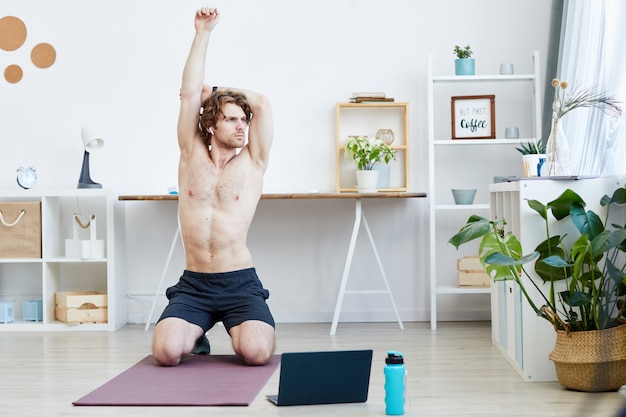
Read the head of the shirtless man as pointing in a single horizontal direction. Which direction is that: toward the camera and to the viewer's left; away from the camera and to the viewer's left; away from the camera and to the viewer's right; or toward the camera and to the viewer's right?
toward the camera and to the viewer's right

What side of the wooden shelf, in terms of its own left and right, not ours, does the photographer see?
front

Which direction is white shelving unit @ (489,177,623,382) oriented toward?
to the viewer's left

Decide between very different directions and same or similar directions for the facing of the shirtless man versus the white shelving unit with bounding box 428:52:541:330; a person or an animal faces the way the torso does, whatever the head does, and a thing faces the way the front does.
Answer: same or similar directions

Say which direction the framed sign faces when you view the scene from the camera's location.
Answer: facing the viewer

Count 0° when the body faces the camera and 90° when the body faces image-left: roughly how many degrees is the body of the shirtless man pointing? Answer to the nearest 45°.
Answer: approximately 0°

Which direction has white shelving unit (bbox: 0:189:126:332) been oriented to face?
toward the camera

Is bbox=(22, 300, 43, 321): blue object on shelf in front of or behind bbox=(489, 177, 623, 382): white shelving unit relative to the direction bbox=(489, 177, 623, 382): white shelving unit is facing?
in front

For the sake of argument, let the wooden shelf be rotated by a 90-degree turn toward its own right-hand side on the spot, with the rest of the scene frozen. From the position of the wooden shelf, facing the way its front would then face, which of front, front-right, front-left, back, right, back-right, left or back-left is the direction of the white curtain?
back-left

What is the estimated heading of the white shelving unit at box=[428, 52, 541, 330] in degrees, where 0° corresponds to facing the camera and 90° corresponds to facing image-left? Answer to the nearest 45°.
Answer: approximately 0°
